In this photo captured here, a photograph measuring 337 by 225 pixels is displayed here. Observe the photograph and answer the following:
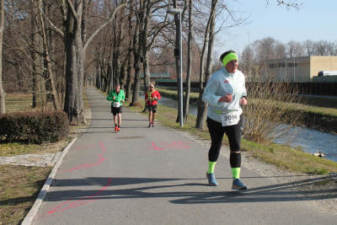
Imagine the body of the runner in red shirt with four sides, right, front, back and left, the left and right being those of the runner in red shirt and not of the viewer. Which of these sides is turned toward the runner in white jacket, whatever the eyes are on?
front

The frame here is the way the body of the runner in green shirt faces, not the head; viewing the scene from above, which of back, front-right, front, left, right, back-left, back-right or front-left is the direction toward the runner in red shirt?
back-left

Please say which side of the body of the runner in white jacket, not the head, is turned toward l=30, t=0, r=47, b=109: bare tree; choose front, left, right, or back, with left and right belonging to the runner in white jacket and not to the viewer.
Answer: back

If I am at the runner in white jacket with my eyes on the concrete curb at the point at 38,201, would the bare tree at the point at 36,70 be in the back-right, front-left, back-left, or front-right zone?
front-right

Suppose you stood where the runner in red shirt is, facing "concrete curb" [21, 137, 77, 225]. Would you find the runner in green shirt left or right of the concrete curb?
right

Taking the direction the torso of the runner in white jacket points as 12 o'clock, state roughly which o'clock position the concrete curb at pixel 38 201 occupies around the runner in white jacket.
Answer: The concrete curb is roughly at 4 o'clock from the runner in white jacket.

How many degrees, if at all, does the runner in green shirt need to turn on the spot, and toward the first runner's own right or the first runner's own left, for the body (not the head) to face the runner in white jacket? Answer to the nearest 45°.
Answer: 0° — they already face them

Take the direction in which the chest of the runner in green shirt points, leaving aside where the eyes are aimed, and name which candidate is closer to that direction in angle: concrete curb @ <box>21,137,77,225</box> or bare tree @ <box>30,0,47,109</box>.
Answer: the concrete curb

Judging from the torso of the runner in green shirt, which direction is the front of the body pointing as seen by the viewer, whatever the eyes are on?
toward the camera

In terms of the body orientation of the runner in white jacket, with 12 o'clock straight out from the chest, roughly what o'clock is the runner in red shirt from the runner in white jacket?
The runner in red shirt is roughly at 7 o'clock from the runner in white jacket.

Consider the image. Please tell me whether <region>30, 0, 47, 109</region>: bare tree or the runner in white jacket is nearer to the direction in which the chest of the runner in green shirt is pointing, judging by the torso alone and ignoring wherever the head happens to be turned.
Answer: the runner in white jacket

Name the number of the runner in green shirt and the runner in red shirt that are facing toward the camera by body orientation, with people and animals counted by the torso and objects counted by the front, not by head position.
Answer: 2

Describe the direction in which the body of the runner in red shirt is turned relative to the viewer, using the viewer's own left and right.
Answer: facing the viewer

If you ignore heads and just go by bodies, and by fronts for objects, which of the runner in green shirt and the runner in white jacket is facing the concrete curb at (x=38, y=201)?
the runner in green shirt

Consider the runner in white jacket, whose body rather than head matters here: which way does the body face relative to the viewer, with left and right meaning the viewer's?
facing the viewer and to the right of the viewer

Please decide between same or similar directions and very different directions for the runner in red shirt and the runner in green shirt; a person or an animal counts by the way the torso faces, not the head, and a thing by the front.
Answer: same or similar directions

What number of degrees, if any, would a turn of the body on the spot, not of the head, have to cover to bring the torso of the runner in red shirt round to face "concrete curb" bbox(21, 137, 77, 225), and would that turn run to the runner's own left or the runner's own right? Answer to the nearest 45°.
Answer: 0° — they already face it
